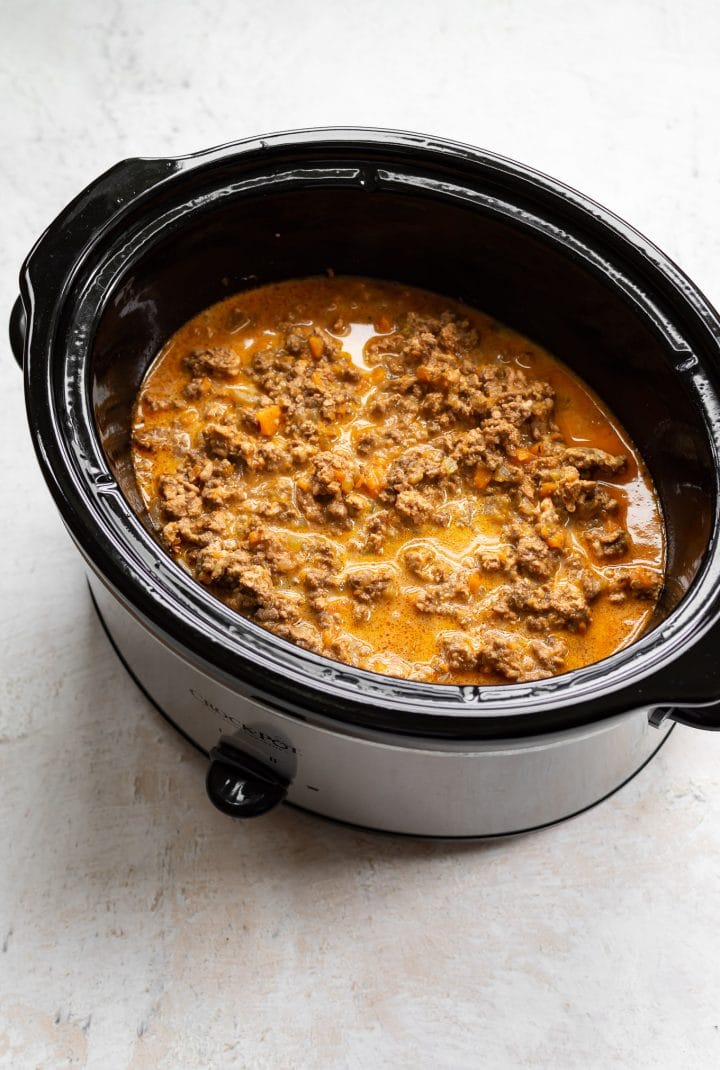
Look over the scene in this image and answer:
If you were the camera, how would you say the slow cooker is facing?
facing the viewer and to the left of the viewer
